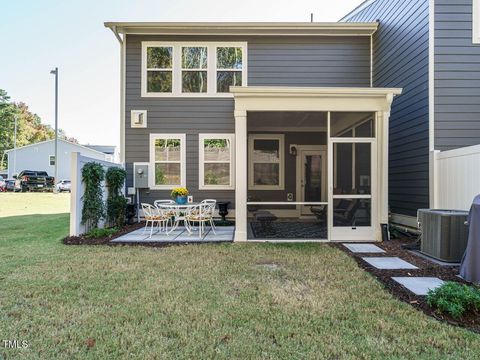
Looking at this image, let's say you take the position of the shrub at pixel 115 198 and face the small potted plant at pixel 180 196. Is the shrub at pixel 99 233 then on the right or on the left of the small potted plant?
right

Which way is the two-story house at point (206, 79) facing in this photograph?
away from the camera

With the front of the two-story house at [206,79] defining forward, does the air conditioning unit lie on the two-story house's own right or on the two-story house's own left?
on the two-story house's own right

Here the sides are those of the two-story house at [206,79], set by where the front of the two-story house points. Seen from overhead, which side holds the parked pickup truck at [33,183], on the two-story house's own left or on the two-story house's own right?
on the two-story house's own left

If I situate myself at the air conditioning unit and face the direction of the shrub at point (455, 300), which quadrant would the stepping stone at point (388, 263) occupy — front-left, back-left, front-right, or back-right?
front-right

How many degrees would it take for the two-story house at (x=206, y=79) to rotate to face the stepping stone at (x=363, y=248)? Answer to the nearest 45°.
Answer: approximately 45° to its left

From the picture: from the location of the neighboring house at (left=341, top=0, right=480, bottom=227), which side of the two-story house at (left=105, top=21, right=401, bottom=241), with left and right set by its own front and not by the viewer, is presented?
right

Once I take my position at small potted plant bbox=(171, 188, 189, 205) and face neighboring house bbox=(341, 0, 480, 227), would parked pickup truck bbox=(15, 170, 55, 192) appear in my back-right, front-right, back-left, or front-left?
back-left
